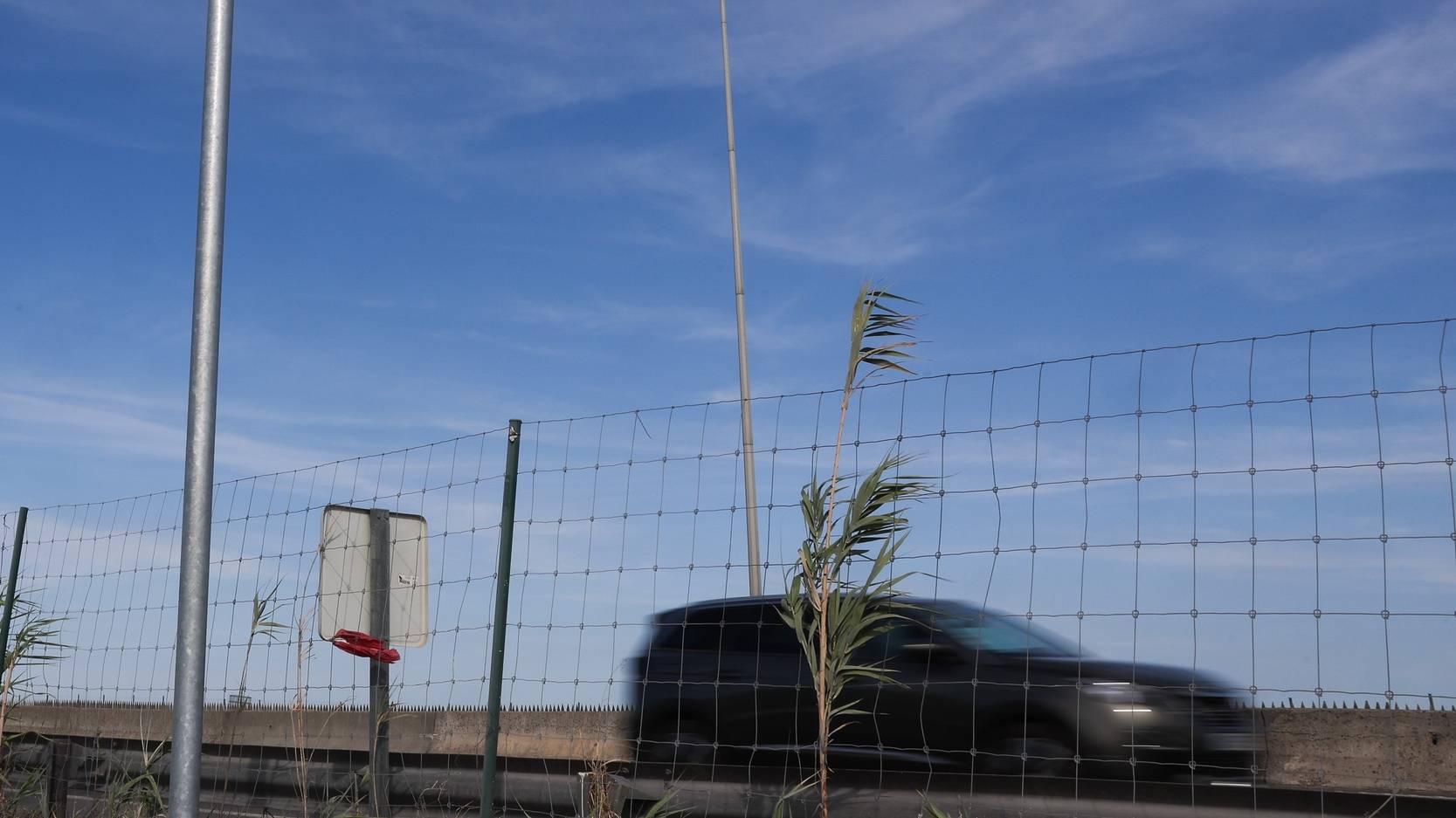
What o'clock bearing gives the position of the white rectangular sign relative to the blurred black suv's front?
The white rectangular sign is roughly at 4 o'clock from the blurred black suv.

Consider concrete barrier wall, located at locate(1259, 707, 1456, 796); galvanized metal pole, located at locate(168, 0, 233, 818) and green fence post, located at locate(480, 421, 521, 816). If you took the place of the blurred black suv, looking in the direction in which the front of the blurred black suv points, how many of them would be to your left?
1

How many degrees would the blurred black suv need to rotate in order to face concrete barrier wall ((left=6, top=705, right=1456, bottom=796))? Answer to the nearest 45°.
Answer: approximately 90° to its left

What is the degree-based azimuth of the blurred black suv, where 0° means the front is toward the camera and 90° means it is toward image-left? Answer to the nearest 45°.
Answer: approximately 315°

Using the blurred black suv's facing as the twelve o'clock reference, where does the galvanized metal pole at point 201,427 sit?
The galvanized metal pole is roughly at 3 o'clock from the blurred black suv.

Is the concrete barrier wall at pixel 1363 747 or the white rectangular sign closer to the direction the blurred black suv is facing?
the concrete barrier wall

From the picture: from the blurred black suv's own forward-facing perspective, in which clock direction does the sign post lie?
The sign post is roughly at 4 o'clock from the blurred black suv.

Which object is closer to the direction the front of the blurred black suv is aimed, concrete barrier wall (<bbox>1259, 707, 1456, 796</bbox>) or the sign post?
the concrete barrier wall

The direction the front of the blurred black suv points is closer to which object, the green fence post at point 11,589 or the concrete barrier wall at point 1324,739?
the concrete barrier wall

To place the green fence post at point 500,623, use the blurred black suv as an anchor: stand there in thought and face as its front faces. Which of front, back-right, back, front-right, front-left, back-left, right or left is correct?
right

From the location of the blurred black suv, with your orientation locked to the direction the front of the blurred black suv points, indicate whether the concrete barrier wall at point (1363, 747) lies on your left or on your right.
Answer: on your left
